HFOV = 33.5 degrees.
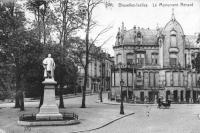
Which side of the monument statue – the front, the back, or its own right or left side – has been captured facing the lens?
front

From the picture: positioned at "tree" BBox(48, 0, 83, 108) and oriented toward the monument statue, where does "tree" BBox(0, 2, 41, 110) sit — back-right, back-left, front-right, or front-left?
front-right

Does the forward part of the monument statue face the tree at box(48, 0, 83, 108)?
no

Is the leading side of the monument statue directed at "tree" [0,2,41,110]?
no
